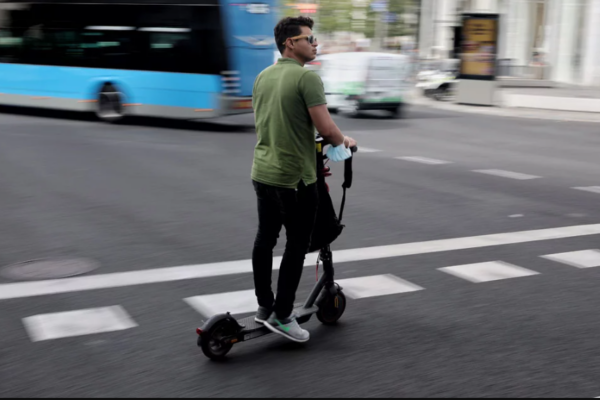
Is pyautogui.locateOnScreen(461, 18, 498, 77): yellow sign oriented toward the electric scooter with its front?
yes

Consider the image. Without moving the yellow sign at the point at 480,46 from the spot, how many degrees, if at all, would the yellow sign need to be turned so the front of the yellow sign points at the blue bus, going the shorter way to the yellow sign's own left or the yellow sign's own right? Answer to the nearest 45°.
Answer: approximately 45° to the yellow sign's own right

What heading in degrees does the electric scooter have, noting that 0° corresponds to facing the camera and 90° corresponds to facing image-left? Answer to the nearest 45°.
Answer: approximately 225°

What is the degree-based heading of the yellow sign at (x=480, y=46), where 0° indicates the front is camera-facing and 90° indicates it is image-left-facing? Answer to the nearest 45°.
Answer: approximately 0°

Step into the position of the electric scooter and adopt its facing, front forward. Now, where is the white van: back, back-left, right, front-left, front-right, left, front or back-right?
front-left

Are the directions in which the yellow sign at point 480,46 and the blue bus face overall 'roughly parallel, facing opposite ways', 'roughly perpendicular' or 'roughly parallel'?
roughly perpendicular
